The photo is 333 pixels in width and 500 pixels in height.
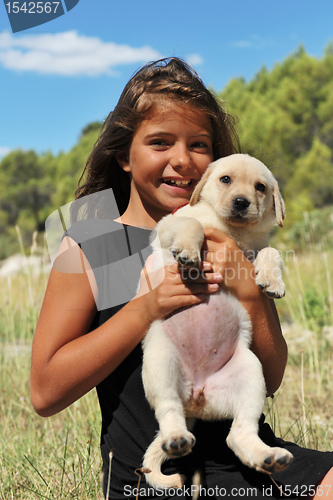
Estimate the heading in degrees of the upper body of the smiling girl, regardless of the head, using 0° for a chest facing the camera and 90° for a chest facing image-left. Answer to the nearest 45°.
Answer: approximately 315°
